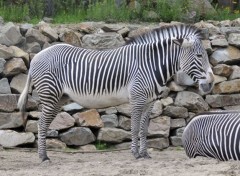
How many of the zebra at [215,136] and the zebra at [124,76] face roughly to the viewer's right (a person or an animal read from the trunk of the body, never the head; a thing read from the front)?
2

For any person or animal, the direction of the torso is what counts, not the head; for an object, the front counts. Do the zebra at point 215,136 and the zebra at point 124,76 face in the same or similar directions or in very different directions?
same or similar directions

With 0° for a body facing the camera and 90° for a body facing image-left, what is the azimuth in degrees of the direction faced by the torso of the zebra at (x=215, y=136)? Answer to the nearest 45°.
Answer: approximately 270°

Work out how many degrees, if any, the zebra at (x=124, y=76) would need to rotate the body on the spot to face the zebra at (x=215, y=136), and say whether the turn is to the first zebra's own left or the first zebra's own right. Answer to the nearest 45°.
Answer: approximately 45° to the first zebra's own right

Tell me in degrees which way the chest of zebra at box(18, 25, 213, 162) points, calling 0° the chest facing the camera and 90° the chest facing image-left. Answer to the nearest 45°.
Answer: approximately 270°
